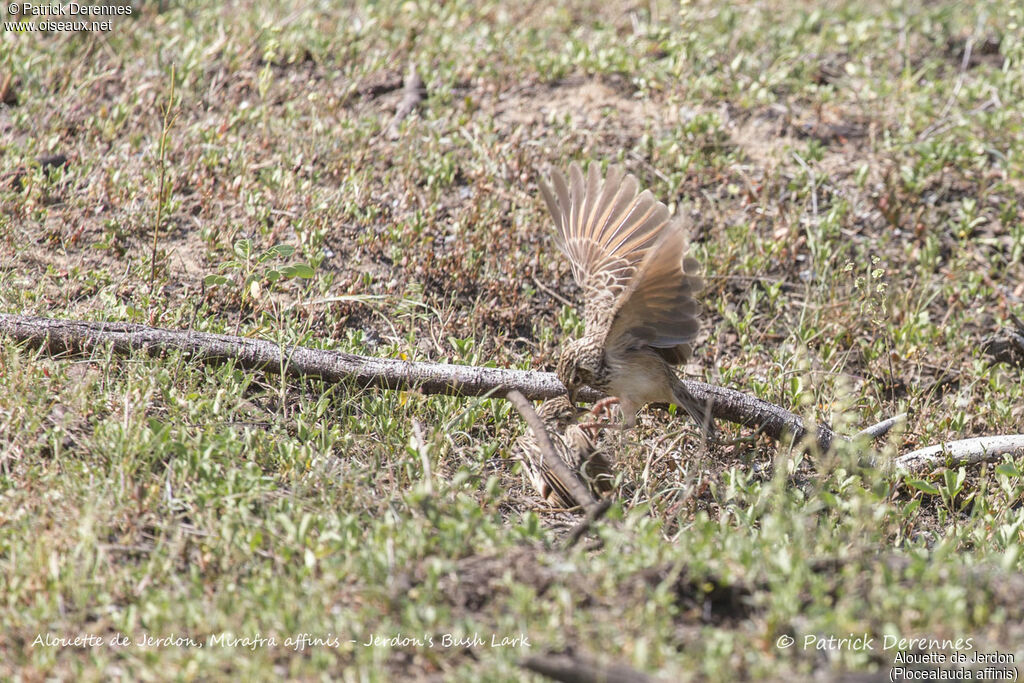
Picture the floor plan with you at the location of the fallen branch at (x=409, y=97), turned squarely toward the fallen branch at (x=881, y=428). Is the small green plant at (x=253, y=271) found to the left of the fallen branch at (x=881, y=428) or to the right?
right

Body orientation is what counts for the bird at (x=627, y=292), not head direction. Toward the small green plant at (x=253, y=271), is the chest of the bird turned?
yes

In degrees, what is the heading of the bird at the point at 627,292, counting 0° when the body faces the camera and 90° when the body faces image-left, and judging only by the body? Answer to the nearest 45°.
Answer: approximately 90°

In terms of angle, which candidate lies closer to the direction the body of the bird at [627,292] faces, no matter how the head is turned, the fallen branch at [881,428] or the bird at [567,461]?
the bird

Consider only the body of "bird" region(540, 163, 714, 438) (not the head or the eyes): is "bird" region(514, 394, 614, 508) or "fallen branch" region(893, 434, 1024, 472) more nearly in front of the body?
the bird

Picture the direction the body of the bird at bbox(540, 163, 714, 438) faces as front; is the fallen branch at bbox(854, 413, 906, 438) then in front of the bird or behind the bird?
behind

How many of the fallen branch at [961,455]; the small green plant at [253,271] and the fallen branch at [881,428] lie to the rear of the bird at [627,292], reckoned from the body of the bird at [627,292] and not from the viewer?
2

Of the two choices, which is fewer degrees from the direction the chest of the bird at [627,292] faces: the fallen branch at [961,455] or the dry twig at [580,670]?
the dry twig

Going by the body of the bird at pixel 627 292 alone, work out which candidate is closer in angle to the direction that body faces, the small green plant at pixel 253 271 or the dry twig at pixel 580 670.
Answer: the small green plant

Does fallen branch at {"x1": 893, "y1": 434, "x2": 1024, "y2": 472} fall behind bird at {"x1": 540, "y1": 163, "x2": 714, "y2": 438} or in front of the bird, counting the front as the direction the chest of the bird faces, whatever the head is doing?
behind

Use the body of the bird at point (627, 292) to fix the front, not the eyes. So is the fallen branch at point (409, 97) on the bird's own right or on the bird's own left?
on the bird's own right
